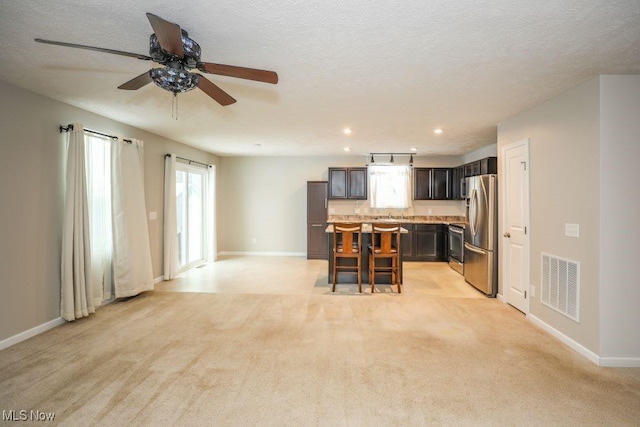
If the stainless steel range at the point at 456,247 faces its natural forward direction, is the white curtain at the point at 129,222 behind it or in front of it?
in front

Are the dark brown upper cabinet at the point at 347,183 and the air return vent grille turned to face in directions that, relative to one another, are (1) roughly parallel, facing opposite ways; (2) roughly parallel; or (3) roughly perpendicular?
roughly perpendicular

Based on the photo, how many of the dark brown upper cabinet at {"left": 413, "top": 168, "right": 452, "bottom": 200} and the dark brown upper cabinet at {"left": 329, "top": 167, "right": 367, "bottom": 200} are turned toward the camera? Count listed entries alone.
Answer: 2

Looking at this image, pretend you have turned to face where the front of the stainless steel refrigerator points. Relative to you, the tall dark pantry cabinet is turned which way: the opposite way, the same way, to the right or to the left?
to the left

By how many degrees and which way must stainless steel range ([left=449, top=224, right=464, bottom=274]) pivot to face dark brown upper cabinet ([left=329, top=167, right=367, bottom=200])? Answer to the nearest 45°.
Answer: approximately 45° to its right

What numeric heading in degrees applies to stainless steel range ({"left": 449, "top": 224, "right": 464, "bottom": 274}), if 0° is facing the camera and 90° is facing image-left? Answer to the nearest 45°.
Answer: approximately 45°

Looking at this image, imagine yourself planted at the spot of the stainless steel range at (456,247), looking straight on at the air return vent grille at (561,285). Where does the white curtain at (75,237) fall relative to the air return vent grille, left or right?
right

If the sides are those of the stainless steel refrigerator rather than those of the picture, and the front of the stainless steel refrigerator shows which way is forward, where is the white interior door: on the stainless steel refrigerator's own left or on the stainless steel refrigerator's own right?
on the stainless steel refrigerator's own left

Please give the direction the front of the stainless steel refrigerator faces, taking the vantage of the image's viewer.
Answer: facing the viewer and to the left of the viewer

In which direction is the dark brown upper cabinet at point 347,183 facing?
toward the camera

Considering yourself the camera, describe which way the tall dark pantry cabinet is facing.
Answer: facing the viewer

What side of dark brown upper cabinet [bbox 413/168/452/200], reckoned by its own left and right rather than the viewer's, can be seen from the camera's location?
front

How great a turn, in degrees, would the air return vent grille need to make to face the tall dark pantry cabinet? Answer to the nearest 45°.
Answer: approximately 90° to its right

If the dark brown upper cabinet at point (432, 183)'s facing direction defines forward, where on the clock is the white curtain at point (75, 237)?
The white curtain is roughly at 1 o'clock from the dark brown upper cabinet.

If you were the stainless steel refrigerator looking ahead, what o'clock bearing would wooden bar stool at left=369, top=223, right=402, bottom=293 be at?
The wooden bar stool is roughly at 1 o'clock from the stainless steel refrigerator.

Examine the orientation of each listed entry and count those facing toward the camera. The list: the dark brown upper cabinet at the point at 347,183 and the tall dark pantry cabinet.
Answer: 2
